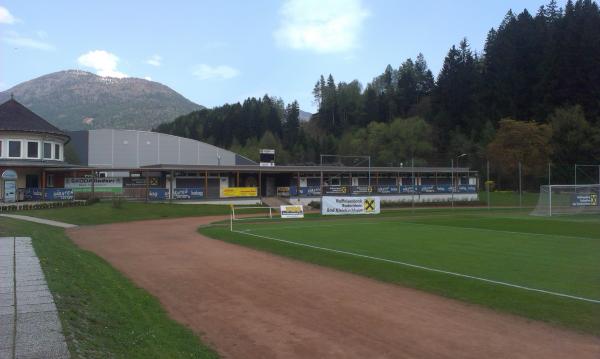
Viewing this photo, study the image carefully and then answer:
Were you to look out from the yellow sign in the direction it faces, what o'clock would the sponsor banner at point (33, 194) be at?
The sponsor banner is roughly at 3 o'clock from the yellow sign.

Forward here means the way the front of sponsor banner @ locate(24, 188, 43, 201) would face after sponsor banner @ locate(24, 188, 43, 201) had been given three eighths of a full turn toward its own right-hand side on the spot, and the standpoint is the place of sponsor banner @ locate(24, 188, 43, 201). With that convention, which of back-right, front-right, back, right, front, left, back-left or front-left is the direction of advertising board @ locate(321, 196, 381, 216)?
back

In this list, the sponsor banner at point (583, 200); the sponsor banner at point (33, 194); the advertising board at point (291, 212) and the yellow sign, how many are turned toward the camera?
4

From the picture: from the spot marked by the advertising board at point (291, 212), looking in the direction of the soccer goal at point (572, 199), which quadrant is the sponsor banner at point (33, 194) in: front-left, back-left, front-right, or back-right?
back-left

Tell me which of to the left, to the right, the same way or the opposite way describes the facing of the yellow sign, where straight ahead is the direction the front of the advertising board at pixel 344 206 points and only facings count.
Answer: the same way

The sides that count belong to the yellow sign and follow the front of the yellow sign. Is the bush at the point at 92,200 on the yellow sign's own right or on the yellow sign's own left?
on the yellow sign's own right

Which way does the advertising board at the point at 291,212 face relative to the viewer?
toward the camera

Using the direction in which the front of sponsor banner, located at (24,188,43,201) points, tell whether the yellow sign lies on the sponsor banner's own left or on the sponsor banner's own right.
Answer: on the sponsor banner's own left

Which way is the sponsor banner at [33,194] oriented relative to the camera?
toward the camera

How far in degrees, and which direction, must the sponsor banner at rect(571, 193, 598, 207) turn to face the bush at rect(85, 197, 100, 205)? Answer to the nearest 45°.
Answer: approximately 45° to its right

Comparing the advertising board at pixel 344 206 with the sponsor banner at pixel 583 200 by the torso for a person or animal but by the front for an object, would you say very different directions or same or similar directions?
same or similar directions

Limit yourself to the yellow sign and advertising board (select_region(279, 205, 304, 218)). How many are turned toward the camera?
2

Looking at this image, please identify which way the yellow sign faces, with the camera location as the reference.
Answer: facing the viewer

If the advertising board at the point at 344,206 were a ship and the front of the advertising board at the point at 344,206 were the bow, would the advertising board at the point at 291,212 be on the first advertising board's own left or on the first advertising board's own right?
on the first advertising board's own right

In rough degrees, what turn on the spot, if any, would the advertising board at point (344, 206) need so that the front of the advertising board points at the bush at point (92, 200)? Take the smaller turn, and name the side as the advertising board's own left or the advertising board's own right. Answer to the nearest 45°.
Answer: approximately 90° to the advertising board's own right
